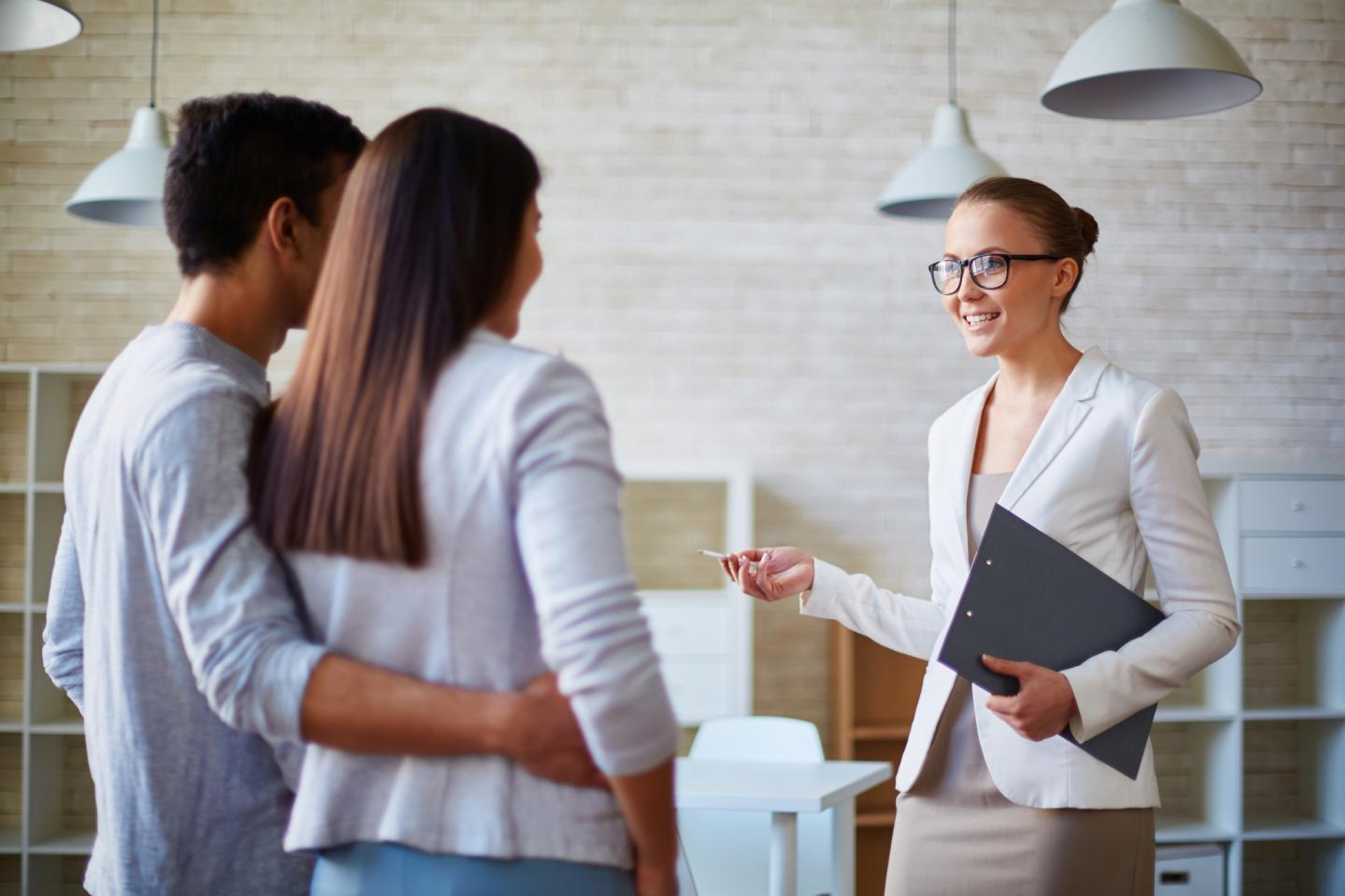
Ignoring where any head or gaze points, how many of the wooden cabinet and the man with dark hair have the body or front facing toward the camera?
1

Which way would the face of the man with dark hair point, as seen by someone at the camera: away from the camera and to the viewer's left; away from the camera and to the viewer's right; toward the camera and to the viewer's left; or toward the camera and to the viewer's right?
away from the camera and to the viewer's right

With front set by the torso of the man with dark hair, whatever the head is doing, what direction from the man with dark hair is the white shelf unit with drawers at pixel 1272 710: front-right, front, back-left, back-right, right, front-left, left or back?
front

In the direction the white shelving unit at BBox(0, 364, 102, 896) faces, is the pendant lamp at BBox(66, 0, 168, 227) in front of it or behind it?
in front

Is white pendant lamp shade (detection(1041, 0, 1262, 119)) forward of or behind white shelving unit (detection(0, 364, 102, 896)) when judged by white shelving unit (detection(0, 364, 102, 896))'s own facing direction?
forward

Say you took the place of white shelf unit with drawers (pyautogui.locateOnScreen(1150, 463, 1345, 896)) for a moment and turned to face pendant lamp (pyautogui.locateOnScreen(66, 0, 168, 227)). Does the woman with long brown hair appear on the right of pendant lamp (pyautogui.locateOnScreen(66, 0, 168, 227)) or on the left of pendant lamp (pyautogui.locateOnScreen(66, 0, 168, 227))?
left

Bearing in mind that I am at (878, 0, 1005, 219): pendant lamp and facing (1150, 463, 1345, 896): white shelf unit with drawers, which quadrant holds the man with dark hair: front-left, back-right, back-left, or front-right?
back-right

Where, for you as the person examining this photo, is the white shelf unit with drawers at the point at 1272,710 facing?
facing the viewer

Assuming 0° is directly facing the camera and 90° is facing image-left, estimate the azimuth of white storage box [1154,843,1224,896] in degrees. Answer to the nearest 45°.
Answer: approximately 0°

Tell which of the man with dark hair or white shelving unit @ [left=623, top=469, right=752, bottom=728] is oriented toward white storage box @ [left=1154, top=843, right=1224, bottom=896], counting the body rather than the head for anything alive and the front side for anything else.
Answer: the man with dark hair

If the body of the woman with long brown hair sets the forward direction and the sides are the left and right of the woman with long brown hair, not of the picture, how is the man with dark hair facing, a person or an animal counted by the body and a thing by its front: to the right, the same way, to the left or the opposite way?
the same way

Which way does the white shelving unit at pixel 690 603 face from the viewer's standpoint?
toward the camera

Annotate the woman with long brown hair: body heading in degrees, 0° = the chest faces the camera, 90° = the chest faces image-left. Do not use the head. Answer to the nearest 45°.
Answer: approximately 225°

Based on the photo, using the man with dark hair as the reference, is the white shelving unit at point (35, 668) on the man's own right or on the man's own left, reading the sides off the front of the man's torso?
on the man's own left

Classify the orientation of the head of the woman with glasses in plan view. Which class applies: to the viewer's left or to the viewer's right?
to the viewer's left

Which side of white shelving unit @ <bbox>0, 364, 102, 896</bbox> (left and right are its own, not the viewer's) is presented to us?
front

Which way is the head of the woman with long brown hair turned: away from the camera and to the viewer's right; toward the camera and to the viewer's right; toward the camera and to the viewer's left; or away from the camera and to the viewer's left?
away from the camera and to the viewer's right

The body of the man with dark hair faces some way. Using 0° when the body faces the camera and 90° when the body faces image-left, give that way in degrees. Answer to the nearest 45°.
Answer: approximately 225°

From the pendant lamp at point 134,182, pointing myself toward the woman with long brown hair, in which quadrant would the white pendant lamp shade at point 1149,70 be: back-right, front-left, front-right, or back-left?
front-left

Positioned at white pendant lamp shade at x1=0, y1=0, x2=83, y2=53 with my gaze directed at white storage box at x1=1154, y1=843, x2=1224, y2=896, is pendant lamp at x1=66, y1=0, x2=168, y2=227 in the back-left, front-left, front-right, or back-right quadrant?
front-left

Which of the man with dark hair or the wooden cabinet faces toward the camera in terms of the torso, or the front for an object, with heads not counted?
the wooden cabinet

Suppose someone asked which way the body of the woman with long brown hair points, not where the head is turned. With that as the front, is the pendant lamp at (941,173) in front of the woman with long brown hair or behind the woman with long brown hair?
in front
